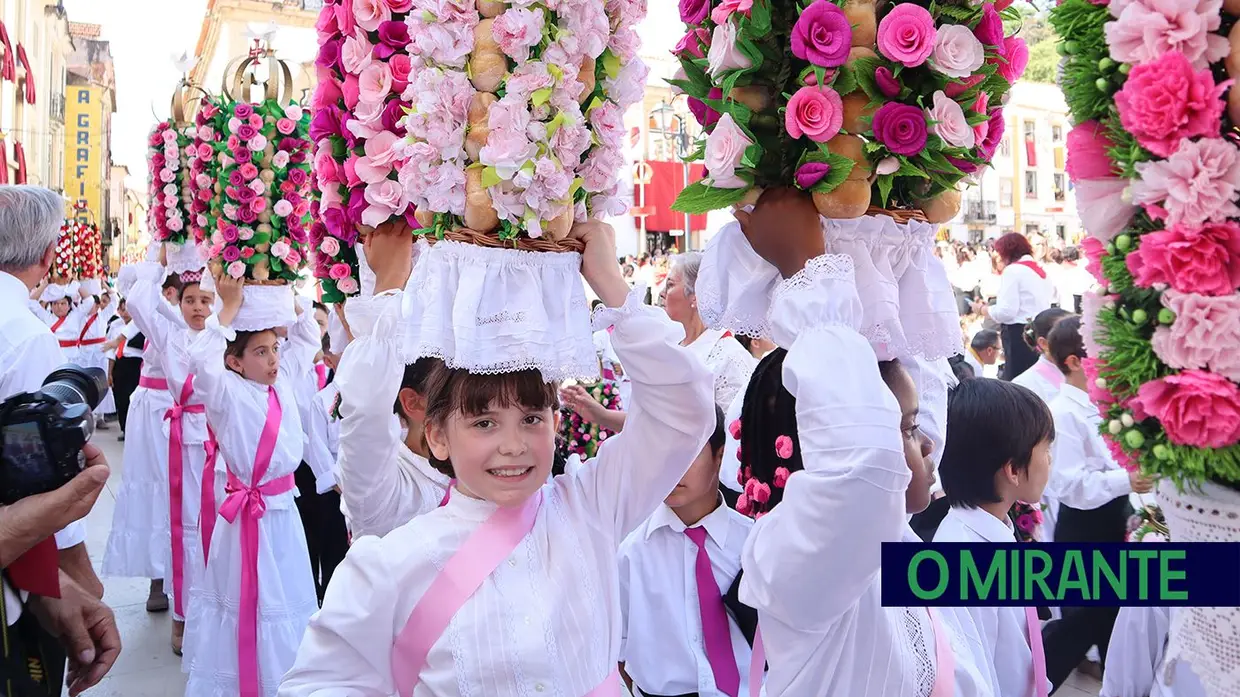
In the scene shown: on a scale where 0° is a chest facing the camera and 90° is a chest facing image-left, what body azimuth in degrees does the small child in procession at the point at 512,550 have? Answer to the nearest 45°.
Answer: approximately 0°

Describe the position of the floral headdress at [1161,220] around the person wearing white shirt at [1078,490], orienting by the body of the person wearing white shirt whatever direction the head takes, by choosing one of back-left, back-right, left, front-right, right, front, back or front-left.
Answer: right

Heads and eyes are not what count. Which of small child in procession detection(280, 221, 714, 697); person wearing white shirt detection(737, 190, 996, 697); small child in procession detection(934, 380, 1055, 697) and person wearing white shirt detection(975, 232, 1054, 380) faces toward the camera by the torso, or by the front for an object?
small child in procession detection(280, 221, 714, 697)

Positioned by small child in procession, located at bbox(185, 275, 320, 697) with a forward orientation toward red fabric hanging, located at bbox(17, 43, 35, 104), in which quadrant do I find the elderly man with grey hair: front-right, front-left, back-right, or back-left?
back-left

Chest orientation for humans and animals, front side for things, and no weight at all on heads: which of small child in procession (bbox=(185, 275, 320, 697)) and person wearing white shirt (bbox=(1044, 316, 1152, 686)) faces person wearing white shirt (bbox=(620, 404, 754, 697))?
the small child in procession

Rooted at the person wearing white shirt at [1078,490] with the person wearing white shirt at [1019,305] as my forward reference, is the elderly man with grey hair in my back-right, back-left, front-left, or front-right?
back-left

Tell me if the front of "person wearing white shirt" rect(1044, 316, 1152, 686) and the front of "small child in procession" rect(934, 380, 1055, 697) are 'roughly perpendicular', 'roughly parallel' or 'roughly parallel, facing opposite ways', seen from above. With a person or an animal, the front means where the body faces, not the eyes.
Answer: roughly parallel

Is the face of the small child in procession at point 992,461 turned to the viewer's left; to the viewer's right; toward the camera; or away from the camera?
to the viewer's right

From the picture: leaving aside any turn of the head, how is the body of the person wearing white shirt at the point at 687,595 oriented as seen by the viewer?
toward the camera
